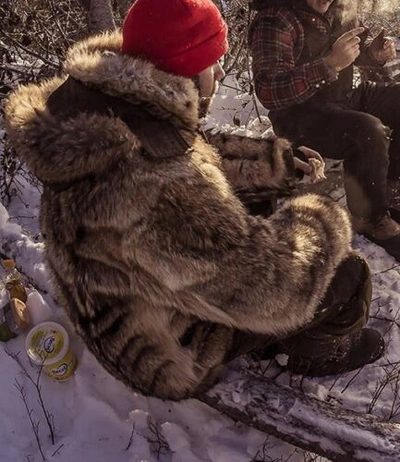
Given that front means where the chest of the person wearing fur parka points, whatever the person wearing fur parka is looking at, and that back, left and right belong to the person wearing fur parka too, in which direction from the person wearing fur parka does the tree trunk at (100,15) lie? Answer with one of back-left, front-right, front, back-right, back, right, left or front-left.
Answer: front-left

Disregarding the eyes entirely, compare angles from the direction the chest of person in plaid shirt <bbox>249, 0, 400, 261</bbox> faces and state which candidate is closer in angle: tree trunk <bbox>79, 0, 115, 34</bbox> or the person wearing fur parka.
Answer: the person wearing fur parka

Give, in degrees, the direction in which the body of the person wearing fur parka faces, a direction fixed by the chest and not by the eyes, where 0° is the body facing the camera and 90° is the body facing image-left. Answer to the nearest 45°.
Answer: approximately 225°

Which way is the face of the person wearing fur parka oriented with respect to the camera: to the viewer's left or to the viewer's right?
to the viewer's right
